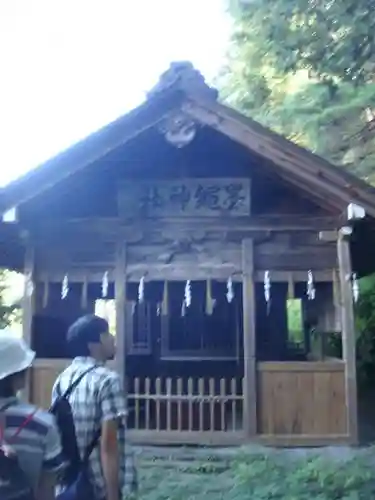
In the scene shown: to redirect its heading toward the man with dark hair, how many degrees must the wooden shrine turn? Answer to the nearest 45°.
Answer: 0° — it already faces them

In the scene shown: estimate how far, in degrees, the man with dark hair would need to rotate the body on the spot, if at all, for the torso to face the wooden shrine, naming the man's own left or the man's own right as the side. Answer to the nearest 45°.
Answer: approximately 45° to the man's own left

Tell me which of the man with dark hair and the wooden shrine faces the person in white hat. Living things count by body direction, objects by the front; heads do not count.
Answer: the wooden shrine

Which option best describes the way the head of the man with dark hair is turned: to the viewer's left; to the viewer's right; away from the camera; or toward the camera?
to the viewer's right

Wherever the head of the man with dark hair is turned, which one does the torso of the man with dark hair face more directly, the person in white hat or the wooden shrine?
the wooden shrine

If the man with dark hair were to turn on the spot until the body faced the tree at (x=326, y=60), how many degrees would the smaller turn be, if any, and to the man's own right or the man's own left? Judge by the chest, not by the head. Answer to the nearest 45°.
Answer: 0° — they already face it

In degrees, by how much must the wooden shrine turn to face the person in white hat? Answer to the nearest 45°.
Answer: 0° — it already faces them

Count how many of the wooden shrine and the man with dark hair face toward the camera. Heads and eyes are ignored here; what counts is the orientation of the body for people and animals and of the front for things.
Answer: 1

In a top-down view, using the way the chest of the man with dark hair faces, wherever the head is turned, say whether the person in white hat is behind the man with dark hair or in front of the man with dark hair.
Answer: behind

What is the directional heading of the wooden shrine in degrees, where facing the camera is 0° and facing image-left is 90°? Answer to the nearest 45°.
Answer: approximately 0°

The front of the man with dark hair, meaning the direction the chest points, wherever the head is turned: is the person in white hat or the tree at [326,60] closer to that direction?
the tree

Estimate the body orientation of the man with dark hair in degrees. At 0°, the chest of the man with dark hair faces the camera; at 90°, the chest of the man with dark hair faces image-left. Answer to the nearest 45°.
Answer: approximately 225°
